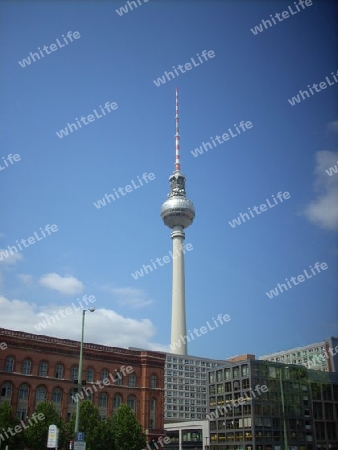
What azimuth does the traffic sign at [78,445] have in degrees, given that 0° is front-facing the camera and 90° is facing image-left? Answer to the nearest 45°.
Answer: approximately 0°
